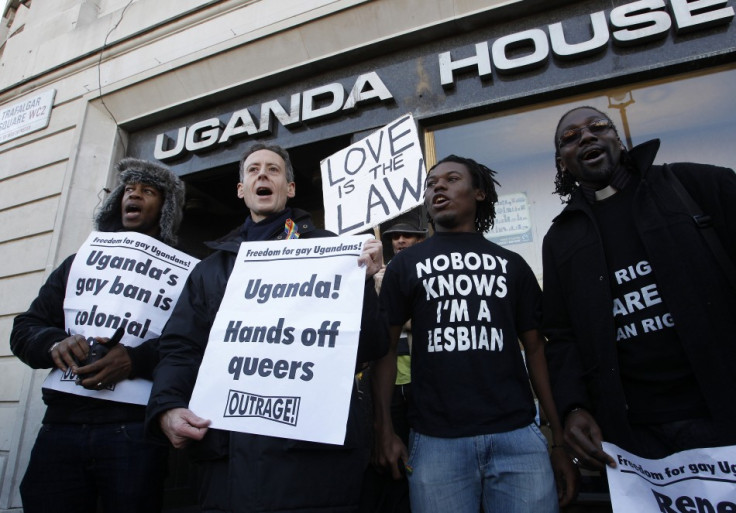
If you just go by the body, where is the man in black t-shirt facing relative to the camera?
toward the camera

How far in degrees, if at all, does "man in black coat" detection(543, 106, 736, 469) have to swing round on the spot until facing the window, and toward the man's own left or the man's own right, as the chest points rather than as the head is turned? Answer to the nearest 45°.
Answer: approximately 180°

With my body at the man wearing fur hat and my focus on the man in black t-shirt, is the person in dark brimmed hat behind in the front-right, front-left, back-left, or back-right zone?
front-left

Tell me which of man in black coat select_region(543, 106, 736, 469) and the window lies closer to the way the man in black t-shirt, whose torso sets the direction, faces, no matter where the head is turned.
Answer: the man in black coat

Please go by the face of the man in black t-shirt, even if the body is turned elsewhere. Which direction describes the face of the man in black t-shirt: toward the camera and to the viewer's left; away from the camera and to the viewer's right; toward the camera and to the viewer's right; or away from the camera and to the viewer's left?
toward the camera and to the viewer's left

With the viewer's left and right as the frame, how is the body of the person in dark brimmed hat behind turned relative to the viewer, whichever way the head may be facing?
facing the viewer

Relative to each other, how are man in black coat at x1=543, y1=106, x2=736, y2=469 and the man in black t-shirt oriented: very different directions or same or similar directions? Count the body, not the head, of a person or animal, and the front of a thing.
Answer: same or similar directions

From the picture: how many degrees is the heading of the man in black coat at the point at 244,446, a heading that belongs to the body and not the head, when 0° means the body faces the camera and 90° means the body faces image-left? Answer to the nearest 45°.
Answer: approximately 0°

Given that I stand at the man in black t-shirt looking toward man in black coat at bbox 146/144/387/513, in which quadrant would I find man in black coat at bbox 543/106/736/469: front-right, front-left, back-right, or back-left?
back-left

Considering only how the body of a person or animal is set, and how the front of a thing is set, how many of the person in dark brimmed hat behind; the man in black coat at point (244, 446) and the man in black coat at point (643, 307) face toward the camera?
3

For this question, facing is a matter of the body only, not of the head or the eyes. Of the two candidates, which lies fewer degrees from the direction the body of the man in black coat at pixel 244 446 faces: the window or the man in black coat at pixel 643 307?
the man in black coat

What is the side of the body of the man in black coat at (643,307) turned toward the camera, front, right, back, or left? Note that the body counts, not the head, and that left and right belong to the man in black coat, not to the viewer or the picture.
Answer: front

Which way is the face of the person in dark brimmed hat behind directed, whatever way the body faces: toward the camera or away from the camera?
toward the camera

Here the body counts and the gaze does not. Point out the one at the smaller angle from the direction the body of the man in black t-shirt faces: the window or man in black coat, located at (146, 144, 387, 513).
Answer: the man in black coat
